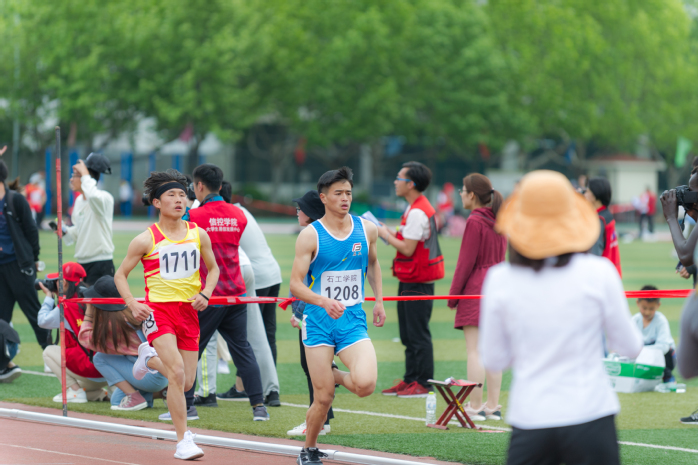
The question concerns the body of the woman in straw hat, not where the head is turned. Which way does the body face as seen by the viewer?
away from the camera

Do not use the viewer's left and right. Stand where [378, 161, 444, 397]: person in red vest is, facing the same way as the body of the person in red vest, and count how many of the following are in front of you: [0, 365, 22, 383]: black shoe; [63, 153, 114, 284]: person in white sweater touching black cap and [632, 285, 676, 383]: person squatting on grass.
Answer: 2

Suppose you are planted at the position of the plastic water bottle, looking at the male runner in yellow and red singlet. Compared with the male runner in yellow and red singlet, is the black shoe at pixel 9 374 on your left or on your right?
right

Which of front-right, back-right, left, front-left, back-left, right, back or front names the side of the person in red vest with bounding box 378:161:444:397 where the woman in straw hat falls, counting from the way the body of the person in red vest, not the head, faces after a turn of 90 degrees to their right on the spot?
back

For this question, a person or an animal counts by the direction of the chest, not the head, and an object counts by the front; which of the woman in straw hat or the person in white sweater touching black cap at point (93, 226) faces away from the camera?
the woman in straw hat

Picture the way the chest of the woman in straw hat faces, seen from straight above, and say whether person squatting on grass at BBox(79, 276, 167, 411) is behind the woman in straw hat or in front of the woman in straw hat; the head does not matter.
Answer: in front

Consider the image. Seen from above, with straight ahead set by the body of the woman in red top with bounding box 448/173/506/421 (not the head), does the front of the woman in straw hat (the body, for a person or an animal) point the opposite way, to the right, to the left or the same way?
to the right

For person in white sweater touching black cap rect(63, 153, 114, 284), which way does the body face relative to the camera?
to the viewer's left

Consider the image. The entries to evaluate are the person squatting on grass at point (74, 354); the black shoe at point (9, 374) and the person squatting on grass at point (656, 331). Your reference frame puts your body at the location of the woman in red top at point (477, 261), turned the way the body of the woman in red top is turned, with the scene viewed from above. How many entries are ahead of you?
2

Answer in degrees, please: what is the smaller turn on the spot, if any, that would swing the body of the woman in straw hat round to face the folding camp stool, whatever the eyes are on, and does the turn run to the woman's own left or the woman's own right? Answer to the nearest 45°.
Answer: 0° — they already face it

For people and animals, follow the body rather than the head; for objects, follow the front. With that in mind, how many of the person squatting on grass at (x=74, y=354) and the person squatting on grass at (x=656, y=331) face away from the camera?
0

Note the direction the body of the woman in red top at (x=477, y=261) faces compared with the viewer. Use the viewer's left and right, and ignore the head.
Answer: facing to the left of the viewer
